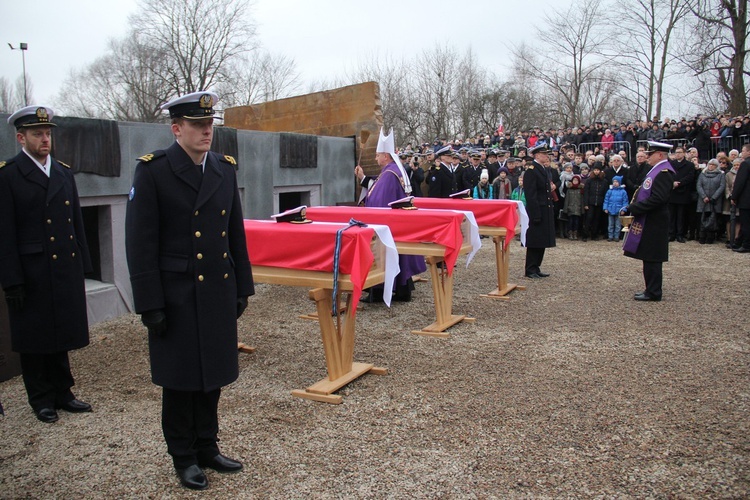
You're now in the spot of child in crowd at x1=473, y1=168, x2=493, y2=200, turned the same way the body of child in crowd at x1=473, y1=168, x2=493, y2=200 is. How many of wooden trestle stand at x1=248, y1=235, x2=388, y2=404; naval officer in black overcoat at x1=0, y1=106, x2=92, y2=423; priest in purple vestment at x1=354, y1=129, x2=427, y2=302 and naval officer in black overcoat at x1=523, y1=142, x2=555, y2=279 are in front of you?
4

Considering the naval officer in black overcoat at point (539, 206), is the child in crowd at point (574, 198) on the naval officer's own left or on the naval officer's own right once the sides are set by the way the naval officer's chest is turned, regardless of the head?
on the naval officer's own left

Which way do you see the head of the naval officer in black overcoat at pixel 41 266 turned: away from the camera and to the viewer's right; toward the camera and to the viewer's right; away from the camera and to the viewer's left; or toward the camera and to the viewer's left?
toward the camera and to the viewer's right

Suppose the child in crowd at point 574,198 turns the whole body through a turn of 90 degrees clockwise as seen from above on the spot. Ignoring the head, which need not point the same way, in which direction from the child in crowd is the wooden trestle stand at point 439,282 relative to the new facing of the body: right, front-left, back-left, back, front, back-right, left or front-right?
left

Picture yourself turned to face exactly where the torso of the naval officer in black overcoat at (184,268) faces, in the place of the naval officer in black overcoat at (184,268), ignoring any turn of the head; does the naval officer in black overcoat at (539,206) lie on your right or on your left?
on your left

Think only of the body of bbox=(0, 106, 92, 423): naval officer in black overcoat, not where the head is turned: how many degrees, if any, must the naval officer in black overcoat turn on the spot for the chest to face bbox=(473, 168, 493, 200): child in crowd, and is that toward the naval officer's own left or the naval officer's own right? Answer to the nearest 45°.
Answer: approximately 90° to the naval officer's own left

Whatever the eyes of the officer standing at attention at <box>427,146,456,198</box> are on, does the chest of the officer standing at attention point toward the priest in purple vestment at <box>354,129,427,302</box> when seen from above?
no

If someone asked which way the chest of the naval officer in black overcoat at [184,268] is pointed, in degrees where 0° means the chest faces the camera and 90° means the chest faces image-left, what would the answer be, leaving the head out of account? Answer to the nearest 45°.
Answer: approximately 315°

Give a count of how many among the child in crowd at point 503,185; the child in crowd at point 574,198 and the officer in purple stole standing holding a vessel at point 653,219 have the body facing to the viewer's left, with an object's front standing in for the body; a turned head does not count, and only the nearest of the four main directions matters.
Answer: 1

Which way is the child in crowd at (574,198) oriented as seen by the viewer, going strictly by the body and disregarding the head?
toward the camera

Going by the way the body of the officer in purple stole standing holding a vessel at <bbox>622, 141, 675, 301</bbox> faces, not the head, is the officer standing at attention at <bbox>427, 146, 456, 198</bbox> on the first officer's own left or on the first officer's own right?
on the first officer's own right

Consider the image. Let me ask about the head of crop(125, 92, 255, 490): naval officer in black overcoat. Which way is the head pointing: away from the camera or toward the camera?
toward the camera

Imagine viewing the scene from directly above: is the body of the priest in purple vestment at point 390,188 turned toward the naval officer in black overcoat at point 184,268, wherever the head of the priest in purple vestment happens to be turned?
no

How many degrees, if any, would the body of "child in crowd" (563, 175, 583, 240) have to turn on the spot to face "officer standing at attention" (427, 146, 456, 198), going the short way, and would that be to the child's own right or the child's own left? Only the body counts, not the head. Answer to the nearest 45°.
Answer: approximately 45° to the child's own right

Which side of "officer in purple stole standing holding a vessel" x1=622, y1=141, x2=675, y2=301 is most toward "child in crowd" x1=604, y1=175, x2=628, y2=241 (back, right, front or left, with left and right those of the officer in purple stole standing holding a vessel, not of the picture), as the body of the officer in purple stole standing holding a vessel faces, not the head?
right

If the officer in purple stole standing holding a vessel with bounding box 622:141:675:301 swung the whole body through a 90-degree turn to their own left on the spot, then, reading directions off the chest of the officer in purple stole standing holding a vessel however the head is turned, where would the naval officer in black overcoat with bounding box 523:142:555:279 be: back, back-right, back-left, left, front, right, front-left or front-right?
back-right
